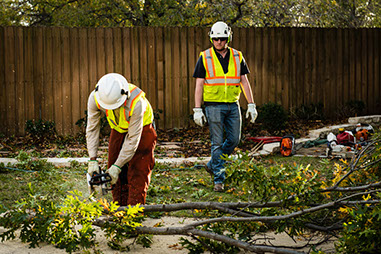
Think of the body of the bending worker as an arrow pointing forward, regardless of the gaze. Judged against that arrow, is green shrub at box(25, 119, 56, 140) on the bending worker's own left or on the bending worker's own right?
on the bending worker's own right

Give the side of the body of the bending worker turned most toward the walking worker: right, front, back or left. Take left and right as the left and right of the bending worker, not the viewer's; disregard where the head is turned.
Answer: back

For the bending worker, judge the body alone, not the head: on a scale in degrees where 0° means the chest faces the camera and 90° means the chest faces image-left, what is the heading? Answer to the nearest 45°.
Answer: approximately 45°

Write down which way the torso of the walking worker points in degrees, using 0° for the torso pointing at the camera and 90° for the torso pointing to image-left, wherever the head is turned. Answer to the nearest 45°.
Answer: approximately 0°

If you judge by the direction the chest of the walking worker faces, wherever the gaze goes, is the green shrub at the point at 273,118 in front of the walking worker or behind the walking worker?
behind

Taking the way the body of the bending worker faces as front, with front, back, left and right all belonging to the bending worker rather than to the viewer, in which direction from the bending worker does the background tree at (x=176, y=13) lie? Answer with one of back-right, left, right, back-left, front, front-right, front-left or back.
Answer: back-right

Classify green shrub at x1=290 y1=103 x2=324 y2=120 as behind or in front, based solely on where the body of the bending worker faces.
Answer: behind
